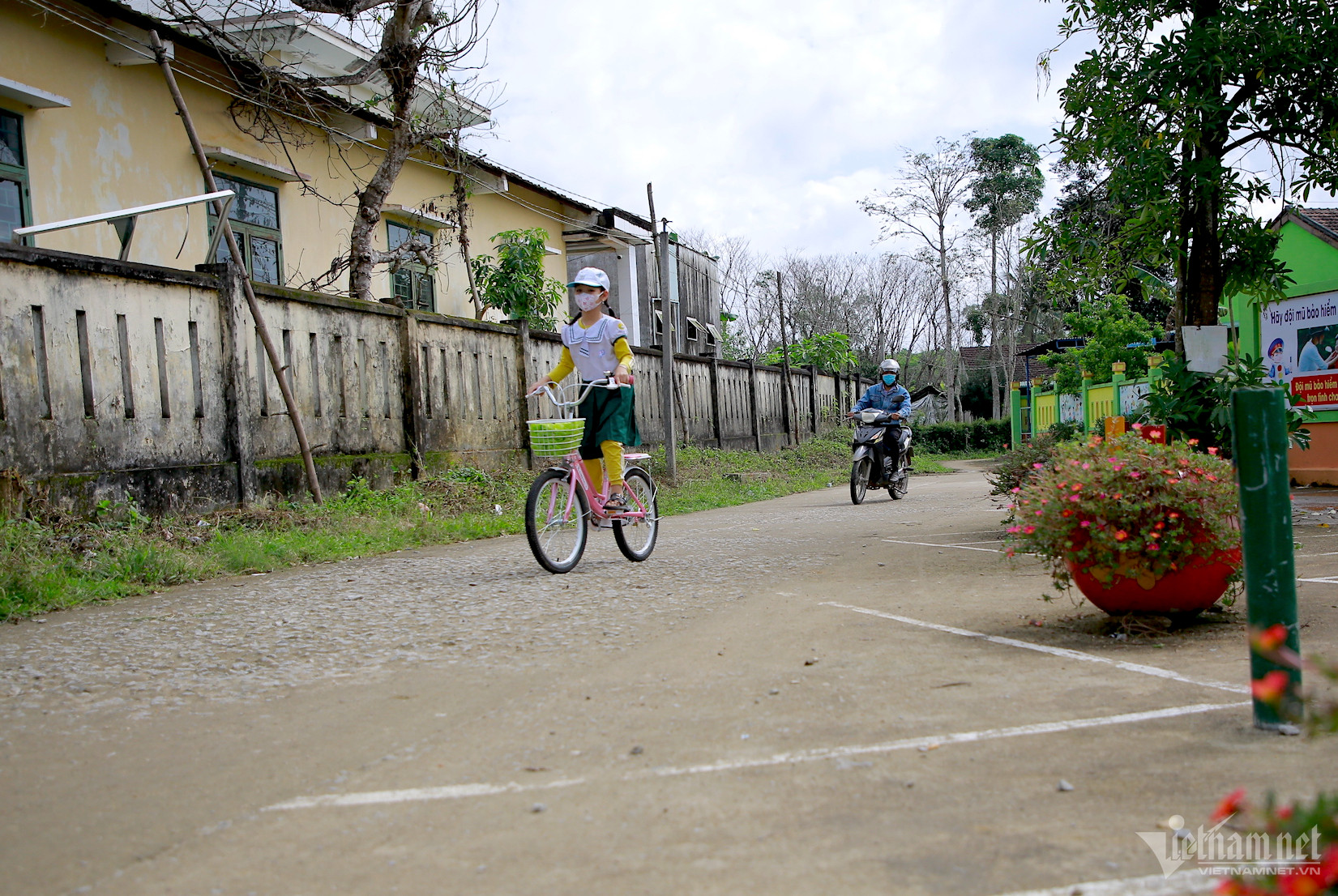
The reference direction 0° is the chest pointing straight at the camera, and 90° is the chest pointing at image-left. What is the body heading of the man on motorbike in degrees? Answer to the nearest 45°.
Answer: approximately 45°

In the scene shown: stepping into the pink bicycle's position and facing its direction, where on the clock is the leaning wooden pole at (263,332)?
The leaning wooden pole is roughly at 3 o'clock from the pink bicycle.

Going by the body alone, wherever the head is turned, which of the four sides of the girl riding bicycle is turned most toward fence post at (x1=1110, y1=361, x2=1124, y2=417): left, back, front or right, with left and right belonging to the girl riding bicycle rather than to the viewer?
back

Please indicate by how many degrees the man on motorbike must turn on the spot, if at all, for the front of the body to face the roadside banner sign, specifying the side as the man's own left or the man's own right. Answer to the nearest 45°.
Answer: approximately 135° to the man's own left
